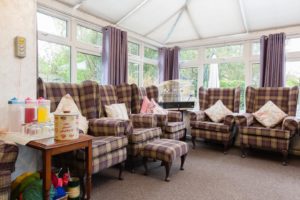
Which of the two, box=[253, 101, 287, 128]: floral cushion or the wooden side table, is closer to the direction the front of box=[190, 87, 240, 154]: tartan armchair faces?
the wooden side table

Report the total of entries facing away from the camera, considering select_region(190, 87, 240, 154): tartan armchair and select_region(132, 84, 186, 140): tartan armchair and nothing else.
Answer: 0

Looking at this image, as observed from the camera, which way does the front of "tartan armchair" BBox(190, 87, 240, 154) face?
facing the viewer and to the left of the viewer

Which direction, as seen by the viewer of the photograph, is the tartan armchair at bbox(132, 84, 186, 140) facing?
facing the viewer and to the right of the viewer

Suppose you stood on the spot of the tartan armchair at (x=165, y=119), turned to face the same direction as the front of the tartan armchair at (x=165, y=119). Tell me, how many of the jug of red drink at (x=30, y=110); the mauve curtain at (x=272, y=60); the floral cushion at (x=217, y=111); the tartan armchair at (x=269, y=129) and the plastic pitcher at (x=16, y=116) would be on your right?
2

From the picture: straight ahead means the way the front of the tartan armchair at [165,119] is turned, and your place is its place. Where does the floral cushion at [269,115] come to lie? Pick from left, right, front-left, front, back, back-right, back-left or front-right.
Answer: front-left

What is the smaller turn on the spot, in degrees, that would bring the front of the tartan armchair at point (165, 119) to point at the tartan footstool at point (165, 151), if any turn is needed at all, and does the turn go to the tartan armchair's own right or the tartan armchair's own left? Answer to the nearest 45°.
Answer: approximately 45° to the tartan armchair's own right

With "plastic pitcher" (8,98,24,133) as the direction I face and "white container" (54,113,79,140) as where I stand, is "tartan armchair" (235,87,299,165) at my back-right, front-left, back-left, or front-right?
back-right

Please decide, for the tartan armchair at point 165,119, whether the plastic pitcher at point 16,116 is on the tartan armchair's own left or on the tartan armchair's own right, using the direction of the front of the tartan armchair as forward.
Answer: on the tartan armchair's own right
